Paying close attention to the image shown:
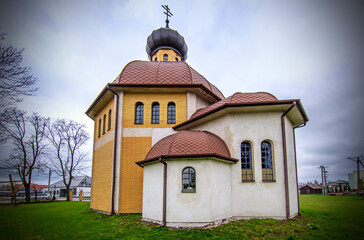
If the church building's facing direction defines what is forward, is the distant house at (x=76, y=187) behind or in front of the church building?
in front

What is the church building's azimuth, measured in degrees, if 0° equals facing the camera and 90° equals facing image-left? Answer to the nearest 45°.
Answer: approximately 135°
